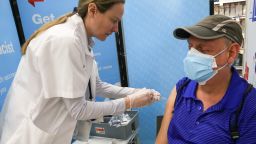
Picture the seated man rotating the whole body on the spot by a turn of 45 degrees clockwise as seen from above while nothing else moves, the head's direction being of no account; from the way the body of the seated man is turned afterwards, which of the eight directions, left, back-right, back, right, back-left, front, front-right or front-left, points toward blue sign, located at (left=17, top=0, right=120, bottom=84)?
front-right

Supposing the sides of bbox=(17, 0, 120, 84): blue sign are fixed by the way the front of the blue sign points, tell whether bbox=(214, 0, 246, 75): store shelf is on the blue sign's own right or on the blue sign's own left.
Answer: on the blue sign's own left

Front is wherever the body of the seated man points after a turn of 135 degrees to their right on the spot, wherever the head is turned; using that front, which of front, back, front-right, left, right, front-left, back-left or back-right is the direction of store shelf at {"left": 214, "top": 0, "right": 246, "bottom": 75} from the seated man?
front

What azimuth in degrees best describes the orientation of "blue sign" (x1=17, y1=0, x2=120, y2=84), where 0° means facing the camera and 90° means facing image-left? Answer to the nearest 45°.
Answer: approximately 0°
